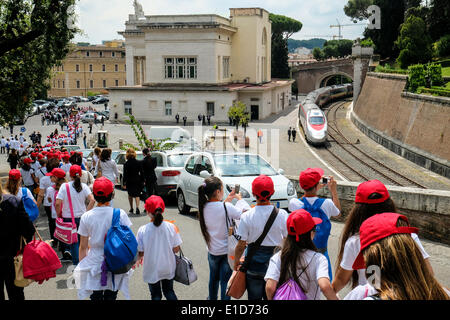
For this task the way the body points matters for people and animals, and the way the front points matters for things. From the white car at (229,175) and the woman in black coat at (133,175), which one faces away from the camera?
the woman in black coat

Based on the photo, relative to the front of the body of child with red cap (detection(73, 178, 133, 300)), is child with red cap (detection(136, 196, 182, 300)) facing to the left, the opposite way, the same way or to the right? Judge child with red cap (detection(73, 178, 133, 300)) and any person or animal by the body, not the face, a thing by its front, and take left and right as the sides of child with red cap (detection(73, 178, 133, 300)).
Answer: the same way

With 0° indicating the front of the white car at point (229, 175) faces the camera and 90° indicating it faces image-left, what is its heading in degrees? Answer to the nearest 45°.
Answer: approximately 315°

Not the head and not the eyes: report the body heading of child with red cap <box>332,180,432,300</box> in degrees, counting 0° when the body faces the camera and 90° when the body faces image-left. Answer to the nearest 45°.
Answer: approximately 180°

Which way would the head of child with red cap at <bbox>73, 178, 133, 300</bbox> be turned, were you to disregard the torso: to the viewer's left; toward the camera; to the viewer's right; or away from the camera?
away from the camera

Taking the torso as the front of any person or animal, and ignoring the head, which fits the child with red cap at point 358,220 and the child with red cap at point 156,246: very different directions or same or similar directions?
same or similar directions

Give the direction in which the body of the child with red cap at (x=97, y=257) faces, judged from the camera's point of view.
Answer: away from the camera

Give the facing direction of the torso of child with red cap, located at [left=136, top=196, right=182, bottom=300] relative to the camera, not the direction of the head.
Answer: away from the camera

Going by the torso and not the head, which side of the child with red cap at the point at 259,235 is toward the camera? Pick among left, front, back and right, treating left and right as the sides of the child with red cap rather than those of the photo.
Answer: back

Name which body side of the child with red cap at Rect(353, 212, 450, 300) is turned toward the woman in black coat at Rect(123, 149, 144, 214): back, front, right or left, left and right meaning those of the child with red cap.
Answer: front

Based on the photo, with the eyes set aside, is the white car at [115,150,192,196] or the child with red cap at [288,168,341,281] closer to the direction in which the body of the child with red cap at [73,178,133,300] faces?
the white car

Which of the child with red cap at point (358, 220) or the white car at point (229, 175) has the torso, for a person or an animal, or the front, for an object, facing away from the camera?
the child with red cap

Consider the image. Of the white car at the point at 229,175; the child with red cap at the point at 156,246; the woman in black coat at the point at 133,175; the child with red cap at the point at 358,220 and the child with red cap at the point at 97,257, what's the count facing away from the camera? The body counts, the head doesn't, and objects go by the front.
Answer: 4

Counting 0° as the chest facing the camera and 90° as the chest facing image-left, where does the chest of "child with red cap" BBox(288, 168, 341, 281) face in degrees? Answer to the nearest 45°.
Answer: approximately 225°

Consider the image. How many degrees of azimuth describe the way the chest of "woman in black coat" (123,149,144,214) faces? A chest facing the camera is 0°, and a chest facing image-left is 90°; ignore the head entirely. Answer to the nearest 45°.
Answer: approximately 180°
